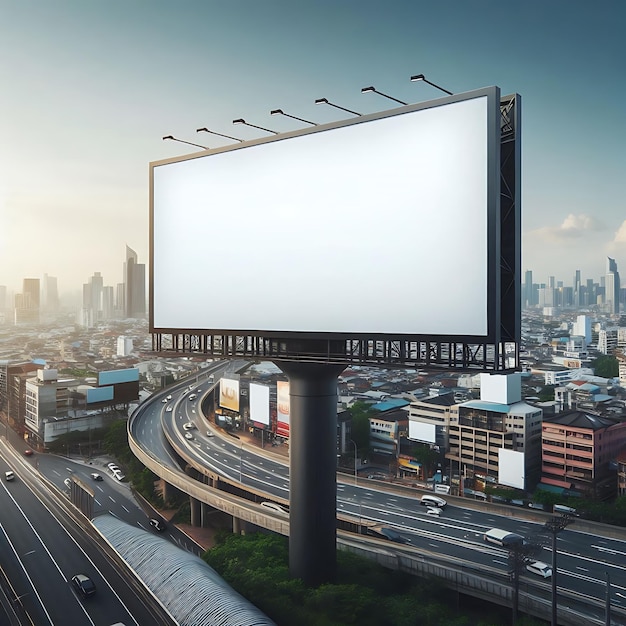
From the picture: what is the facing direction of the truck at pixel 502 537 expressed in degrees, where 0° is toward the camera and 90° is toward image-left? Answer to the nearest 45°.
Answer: approximately 315°

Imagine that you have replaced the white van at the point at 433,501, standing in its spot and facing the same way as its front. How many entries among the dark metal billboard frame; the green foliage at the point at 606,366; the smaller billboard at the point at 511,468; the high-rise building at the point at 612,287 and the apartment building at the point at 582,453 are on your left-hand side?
4

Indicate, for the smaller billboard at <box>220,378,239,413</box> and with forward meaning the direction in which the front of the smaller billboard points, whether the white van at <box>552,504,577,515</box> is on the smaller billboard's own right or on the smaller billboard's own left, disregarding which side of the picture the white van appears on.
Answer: on the smaller billboard's own left

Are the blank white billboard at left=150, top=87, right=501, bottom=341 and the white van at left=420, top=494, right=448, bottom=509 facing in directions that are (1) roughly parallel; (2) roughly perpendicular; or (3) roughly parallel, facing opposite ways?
roughly perpendicular

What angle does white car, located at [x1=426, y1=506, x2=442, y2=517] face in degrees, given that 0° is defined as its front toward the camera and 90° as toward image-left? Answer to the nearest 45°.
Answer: approximately 315°

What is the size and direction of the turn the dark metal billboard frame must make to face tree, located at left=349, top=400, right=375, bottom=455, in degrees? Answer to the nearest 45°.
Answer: approximately 135° to its right
